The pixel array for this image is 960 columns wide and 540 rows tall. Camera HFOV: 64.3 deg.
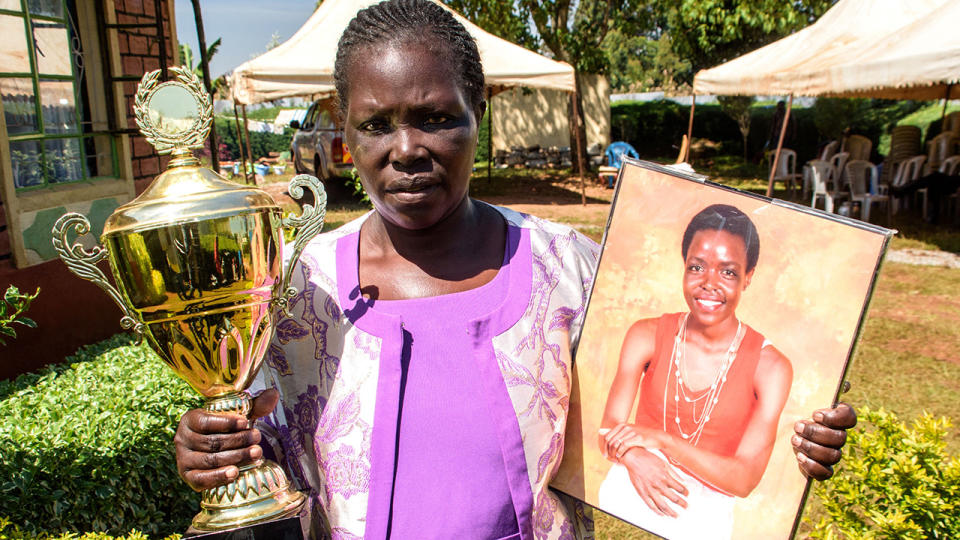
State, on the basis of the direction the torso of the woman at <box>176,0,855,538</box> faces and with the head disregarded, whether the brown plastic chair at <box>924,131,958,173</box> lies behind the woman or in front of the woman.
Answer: behind

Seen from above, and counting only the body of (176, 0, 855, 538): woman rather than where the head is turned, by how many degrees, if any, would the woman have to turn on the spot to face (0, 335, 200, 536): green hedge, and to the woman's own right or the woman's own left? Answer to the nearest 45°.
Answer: approximately 135° to the woman's own right

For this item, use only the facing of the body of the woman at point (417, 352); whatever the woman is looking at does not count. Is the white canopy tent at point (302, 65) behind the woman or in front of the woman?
behind

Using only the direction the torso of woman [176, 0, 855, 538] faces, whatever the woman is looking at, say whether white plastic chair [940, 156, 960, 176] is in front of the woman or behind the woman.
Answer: behind

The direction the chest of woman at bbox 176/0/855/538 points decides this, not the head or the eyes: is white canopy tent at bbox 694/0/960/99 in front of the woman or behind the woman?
behind

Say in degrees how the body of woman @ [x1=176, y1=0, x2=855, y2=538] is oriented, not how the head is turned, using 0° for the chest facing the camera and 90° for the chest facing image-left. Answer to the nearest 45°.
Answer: approximately 0°

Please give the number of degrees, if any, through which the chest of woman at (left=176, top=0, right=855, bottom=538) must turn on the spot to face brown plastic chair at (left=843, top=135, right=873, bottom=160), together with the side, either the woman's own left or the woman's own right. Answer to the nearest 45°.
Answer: approximately 135° to the woman's own left

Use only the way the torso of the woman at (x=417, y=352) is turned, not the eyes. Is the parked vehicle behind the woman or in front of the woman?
behind

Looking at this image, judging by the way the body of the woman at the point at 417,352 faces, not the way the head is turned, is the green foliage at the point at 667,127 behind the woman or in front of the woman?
behind
